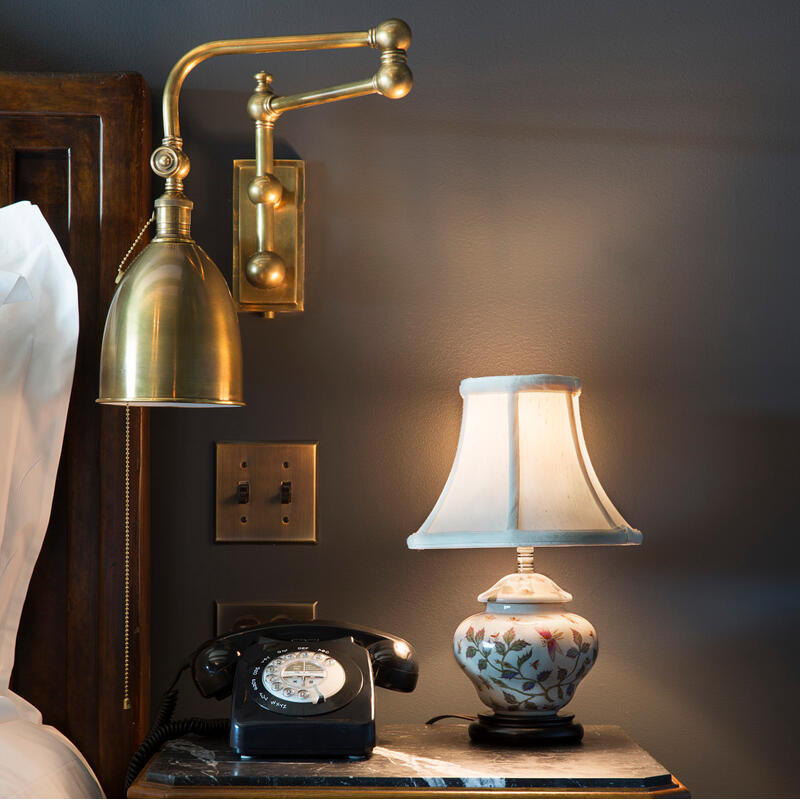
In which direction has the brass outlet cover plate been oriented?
toward the camera

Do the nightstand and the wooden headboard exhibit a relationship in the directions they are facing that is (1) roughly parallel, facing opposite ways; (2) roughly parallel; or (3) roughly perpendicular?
roughly parallel

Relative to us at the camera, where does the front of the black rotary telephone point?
facing the viewer

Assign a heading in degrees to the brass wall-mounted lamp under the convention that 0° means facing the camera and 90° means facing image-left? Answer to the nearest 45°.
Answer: approximately 0°

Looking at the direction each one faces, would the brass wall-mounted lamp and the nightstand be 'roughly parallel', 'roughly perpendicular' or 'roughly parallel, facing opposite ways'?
roughly parallel

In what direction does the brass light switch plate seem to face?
toward the camera

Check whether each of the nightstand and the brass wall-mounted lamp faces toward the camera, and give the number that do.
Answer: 2

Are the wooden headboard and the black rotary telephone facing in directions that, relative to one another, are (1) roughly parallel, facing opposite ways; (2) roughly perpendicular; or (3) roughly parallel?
roughly parallel

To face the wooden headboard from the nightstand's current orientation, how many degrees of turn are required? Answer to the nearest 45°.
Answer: approximately 135° to its right
